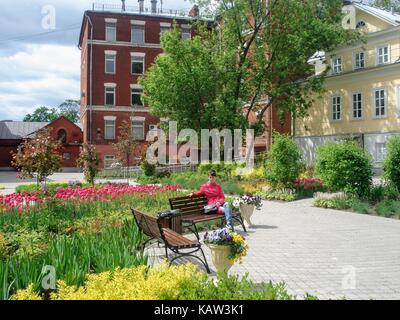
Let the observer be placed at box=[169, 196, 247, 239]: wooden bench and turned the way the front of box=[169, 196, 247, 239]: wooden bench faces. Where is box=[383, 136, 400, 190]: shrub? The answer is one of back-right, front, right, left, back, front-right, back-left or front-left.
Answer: left

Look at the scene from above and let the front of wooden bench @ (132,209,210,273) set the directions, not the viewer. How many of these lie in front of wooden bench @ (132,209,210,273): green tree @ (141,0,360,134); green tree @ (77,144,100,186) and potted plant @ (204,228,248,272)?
1

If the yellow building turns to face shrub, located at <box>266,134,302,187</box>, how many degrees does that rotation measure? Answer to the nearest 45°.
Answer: approximately 45° to its left

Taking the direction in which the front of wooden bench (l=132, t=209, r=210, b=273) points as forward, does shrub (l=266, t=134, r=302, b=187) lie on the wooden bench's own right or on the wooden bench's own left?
on the wooden bench's own left

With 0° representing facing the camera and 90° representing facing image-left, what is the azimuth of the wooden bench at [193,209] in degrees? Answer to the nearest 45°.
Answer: approximately 315°

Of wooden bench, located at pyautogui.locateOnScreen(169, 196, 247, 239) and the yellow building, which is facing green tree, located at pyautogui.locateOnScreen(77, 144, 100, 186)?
the yellow building

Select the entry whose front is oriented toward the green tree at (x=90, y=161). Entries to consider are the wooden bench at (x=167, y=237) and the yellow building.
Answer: the yellow building

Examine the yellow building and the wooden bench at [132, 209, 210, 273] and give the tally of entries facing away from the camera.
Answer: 0

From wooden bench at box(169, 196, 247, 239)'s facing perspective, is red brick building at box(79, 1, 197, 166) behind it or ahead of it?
behind

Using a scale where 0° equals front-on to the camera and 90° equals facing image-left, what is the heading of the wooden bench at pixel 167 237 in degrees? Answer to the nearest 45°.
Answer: approximately 315°

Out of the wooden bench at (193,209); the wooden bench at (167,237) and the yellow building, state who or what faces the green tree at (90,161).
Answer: the yellow building

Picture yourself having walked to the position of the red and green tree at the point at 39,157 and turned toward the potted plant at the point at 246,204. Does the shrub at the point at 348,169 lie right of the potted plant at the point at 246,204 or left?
left

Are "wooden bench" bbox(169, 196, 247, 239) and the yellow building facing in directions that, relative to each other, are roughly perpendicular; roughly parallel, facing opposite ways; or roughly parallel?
roughly perpendicular

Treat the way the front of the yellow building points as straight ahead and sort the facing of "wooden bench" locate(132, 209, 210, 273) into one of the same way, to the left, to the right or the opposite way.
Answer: to the left

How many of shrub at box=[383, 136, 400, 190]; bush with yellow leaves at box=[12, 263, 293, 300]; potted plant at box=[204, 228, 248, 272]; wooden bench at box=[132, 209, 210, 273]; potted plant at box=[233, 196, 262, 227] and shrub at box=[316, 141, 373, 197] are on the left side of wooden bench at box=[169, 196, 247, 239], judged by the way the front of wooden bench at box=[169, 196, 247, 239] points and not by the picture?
3

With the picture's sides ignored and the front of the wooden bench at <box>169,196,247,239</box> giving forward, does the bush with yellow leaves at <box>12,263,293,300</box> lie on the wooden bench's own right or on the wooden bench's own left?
on the wooden bench's own right

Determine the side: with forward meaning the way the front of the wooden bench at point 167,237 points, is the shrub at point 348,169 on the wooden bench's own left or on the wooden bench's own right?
on the wooden bench's own left

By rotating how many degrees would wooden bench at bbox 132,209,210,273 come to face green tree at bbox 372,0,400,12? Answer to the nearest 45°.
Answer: approximately 90° to its left
